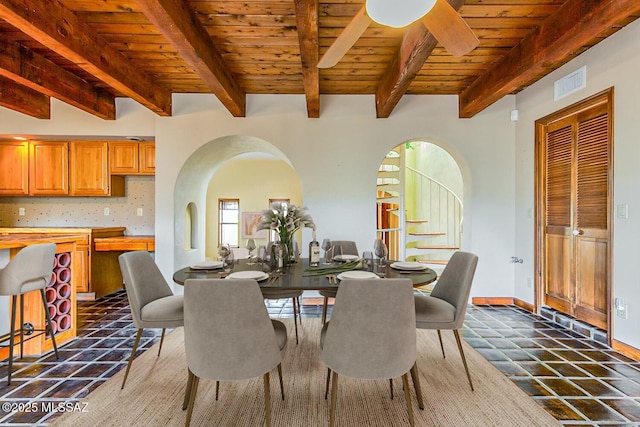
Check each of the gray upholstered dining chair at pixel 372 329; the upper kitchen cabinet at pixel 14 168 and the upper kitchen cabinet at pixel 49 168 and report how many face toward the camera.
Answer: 2

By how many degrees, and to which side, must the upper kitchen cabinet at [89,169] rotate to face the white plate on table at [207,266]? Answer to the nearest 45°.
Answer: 0° — it already faces it

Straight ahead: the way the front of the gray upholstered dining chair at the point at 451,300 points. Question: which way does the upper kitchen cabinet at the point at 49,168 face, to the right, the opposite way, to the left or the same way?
to the left

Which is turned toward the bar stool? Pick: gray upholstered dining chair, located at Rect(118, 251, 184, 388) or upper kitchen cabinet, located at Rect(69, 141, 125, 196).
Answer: the upper kitchen cabinet

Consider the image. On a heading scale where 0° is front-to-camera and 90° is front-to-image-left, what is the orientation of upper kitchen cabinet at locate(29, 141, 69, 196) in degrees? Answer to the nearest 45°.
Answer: approximately 0°

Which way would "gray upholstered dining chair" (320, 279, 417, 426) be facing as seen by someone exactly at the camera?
facing away from the viewer

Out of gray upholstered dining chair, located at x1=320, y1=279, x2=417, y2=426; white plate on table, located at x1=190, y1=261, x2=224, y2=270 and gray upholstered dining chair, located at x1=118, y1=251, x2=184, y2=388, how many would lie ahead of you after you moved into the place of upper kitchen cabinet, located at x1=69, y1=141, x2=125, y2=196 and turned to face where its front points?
3

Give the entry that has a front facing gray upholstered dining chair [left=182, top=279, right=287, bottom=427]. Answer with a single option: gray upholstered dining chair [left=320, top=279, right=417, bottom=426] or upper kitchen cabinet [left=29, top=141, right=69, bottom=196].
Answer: the upper kitchen cabinet

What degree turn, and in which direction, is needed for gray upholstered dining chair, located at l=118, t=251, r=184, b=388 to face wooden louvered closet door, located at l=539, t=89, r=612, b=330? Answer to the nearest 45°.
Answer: approximately 45° to its left

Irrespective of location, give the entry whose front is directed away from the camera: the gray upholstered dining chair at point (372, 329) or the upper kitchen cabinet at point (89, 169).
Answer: the gray upholstered dining chair

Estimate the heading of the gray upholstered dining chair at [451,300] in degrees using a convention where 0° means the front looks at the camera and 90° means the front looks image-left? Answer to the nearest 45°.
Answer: approximately 45°

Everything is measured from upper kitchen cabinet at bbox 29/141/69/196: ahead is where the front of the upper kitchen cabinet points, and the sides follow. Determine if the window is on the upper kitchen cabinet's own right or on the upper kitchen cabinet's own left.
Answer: on the upper kitchen cabinet's own left
